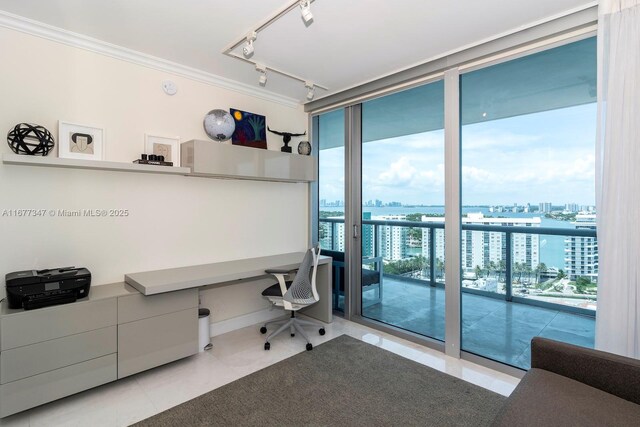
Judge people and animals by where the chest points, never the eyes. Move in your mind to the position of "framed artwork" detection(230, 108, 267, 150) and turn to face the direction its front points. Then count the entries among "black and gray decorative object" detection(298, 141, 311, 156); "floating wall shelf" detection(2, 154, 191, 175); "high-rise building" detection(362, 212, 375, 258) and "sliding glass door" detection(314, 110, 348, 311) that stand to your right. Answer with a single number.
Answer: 1

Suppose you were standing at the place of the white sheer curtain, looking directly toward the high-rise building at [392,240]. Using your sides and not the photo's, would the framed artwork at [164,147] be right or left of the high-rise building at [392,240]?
left

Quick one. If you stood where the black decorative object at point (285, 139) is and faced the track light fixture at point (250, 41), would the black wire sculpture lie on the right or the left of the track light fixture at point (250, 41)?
right

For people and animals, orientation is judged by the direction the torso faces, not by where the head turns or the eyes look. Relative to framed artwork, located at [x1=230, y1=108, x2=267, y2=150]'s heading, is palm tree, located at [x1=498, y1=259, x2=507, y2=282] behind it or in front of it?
in front

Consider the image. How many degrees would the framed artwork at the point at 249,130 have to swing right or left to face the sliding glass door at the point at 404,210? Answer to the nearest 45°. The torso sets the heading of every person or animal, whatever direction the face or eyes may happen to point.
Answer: approximately 45° to its left

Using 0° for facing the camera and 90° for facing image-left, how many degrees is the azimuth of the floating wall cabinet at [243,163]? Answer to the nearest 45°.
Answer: approximately 315°

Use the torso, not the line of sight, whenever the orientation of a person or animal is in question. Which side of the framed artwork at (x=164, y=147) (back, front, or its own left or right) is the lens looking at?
front

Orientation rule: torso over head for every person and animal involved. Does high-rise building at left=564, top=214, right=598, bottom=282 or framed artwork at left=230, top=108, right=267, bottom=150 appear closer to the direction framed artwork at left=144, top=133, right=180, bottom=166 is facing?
the high-rise building

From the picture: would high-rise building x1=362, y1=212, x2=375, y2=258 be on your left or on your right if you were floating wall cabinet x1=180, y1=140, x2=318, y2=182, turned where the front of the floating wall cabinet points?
on your left

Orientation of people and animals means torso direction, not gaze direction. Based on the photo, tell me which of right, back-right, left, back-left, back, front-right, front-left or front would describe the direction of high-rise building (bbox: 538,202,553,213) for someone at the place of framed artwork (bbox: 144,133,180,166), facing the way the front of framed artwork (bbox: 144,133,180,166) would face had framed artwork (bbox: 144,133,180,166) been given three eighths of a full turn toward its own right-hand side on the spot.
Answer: back

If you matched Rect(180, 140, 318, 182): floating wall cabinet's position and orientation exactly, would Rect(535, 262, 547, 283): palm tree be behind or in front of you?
in front

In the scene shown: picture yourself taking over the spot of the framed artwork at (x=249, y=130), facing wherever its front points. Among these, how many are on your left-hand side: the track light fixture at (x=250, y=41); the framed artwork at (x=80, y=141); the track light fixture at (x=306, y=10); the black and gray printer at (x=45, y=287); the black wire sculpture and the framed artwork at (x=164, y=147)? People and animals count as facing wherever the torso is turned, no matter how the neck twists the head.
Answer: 0

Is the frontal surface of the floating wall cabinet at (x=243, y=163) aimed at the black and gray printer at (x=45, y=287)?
no

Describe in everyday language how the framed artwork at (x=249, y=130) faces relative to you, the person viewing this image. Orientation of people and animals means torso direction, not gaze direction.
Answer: facing the viewer and to the right of the viewer
